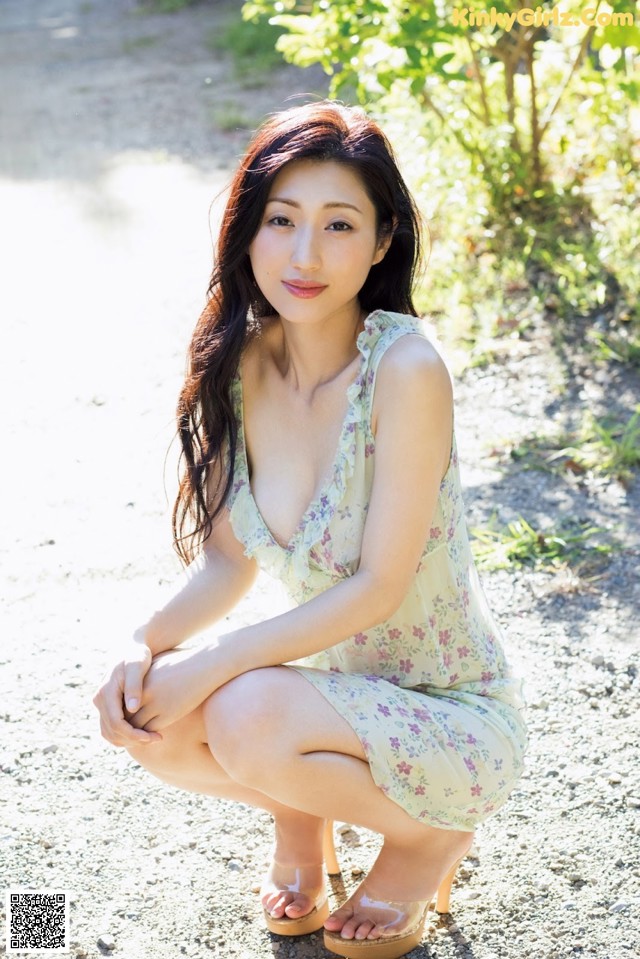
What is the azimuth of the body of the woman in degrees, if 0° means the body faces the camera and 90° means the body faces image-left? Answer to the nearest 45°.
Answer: approximately 45°
